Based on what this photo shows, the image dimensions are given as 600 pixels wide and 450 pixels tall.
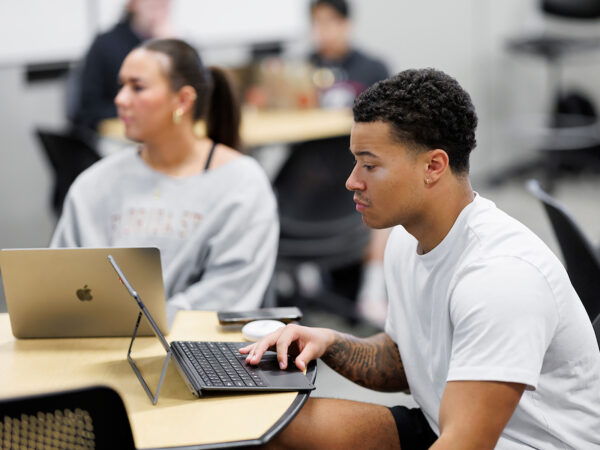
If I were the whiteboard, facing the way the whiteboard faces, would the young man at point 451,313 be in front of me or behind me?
in front

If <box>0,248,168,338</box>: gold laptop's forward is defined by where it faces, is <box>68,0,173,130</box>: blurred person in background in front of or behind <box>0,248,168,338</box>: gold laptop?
in front

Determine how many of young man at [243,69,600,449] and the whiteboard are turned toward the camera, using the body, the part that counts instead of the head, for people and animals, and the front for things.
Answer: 1

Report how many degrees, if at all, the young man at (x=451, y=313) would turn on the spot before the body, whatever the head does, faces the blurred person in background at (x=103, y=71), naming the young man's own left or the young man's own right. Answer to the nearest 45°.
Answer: approximately 45° to the young man's own right

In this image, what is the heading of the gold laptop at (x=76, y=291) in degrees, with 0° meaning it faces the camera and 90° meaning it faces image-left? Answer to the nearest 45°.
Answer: approximately 180°

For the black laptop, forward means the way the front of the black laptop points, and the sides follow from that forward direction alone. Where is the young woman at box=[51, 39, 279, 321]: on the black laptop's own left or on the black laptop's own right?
on the black laptop's own left

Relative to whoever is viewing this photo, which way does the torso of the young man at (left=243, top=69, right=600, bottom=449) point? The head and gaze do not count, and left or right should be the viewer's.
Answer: facing to the left of the viewer

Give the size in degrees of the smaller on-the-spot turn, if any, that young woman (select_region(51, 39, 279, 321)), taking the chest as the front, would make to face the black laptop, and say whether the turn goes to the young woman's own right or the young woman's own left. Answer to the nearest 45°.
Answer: approximately 45° to the young woman's own left

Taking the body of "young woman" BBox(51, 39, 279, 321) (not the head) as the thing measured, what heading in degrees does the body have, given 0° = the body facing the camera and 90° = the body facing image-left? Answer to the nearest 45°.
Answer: approximately 45°

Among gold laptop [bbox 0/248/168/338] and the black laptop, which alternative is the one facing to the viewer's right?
the black laptop
